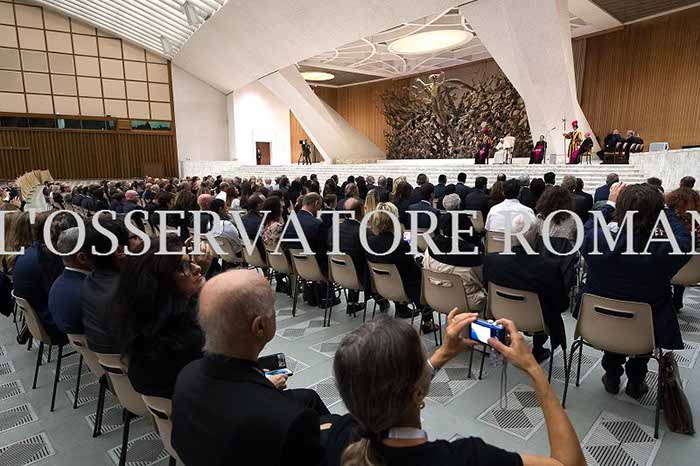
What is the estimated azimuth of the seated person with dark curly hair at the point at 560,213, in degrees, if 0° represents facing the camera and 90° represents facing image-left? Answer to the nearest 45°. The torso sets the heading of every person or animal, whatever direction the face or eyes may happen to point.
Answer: approximately 180°

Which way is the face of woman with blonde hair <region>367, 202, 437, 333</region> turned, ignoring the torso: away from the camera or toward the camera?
away from the camera

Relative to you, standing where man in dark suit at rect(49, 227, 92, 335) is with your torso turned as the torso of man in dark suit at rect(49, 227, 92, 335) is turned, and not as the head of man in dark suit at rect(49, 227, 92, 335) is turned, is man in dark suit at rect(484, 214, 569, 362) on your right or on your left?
on your right

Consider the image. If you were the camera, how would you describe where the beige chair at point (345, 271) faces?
facing away from the viewer and to the right of the viewer

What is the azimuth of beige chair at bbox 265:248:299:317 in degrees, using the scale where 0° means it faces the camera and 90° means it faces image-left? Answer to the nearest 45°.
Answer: approximately 225°

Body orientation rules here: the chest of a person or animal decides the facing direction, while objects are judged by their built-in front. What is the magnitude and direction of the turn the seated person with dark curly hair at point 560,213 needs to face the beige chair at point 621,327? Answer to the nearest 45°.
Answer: approximately 180°

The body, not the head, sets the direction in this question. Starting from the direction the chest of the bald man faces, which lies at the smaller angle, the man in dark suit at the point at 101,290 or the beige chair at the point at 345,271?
the beige chair

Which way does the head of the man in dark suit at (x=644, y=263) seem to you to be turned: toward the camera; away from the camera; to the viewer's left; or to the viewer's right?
away from the camera

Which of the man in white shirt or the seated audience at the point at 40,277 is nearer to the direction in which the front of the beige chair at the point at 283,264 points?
the man in white shirt

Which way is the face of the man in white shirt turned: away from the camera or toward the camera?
away from the camera

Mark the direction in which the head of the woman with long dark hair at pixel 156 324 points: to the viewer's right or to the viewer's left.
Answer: to the viewer's right

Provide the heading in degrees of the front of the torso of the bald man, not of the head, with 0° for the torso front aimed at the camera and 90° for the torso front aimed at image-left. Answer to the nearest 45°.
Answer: approximately 225°

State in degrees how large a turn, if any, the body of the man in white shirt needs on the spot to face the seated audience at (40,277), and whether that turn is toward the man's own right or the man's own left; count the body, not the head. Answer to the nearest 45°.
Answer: approximately 135° to the man's own left

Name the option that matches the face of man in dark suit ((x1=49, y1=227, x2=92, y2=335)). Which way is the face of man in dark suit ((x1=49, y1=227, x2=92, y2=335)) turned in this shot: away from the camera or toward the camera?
away from the camera

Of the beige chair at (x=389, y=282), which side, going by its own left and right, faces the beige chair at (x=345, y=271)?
left

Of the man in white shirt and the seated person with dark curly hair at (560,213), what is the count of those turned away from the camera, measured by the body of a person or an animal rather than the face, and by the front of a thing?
2

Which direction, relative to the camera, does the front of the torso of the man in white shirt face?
away from the camera
